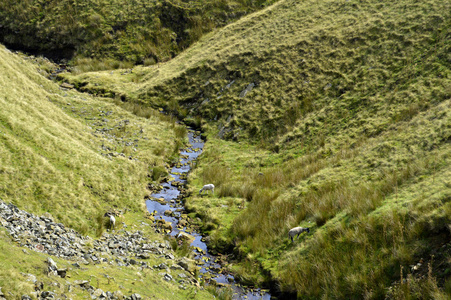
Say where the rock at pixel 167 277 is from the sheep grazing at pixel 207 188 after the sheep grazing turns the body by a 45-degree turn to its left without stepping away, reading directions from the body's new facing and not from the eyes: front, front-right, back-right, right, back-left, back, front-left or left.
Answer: front-left

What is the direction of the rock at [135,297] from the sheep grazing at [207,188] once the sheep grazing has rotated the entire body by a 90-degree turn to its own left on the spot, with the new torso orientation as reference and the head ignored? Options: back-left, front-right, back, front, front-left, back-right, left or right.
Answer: front

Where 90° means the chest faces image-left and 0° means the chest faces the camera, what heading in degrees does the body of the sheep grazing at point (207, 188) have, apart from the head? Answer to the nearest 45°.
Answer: approximately 90°
